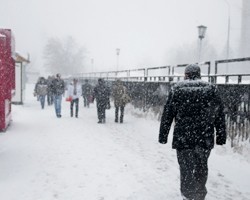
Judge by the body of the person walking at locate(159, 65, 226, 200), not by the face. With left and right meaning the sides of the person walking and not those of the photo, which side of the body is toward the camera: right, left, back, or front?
back

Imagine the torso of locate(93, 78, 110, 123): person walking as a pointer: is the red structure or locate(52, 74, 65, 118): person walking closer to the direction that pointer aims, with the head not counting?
the person walking

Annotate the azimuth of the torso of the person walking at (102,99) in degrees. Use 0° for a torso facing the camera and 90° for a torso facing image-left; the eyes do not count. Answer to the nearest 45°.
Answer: approximately 180°

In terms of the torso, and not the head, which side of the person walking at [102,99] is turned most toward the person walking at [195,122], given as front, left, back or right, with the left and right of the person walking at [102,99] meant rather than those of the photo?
back

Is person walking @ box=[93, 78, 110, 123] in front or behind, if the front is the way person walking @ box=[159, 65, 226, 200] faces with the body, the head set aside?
in front

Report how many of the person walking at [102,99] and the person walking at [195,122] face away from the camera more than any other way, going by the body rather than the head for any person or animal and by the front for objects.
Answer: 2

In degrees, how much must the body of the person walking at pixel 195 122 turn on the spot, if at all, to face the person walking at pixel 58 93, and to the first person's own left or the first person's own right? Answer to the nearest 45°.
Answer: approximately 45° to the first person's own left
